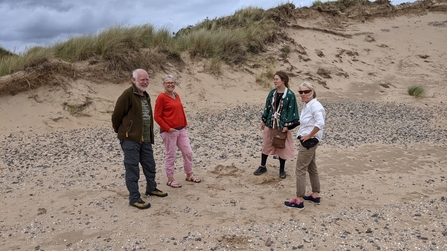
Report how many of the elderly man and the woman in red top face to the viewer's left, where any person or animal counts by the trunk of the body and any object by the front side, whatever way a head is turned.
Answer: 0

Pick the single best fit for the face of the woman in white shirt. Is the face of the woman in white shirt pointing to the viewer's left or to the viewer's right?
to the viewer's left

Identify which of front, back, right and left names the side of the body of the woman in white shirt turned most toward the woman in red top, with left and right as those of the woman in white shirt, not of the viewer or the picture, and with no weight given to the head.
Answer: front

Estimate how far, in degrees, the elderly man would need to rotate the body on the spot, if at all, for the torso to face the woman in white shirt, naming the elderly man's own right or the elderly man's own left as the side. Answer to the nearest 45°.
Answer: approximately 45° to the elderly man's own left

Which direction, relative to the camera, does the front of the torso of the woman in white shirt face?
to the viewer's left

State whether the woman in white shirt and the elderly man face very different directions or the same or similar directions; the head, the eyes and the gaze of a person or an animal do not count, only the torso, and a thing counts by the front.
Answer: very different directions

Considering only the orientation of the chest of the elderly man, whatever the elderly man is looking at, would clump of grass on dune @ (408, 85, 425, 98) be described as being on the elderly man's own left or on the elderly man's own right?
on the elderly man's own left

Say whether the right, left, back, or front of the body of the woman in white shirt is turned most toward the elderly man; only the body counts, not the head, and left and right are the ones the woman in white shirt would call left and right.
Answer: front

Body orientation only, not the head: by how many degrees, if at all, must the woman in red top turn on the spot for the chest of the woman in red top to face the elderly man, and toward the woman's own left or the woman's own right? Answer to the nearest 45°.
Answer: approximately 90° to the woman's own right

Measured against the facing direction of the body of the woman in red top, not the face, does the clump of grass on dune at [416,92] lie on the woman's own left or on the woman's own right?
on the woman's own left

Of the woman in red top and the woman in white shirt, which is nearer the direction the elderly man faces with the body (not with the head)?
the woman in white shirt

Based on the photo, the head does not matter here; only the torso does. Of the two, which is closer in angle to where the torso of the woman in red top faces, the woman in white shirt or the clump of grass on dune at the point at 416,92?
the woman in white shirt

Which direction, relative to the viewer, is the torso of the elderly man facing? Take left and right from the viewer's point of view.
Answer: facing the viewer and to the right of the viewer
